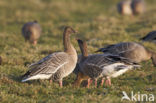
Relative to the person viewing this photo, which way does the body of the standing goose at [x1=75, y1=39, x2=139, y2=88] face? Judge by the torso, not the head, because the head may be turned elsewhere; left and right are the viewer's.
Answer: facing to the left of the viewer

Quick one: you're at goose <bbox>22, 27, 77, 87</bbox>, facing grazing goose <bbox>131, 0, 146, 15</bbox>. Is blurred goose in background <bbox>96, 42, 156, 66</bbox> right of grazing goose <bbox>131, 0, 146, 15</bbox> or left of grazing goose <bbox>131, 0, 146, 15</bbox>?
right

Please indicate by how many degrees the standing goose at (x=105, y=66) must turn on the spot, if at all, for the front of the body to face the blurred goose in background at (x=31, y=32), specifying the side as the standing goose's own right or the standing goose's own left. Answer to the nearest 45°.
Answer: approximately 45° to the standing goose's own right

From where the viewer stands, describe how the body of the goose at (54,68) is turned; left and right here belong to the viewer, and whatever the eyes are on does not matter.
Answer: facing to the right of the viewer

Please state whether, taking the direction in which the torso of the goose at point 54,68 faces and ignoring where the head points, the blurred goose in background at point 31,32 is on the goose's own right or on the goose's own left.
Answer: on the goose's own left

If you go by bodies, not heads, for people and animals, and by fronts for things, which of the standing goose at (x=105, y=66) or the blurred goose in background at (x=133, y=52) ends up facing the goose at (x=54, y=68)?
the standing goose

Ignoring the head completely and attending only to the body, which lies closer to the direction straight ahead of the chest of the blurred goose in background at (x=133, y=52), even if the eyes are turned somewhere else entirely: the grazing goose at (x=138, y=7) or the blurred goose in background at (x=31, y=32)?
the grazing goose

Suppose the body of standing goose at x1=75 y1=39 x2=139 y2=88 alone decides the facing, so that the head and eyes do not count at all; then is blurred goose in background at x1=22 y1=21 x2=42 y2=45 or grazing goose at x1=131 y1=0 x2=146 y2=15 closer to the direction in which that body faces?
the blurred goose in background

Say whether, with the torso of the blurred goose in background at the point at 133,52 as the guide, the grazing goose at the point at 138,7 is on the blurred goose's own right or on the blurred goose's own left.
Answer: on the blurred goose's own left

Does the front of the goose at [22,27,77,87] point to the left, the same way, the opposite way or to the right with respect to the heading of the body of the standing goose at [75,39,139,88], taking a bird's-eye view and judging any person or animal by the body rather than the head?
the opposite way

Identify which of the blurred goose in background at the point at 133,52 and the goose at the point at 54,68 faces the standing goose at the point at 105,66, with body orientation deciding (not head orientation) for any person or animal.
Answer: the goose

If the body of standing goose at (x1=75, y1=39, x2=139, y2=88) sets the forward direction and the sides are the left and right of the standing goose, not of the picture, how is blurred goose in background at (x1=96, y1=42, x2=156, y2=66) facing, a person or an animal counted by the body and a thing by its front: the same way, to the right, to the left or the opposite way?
the opposite way
